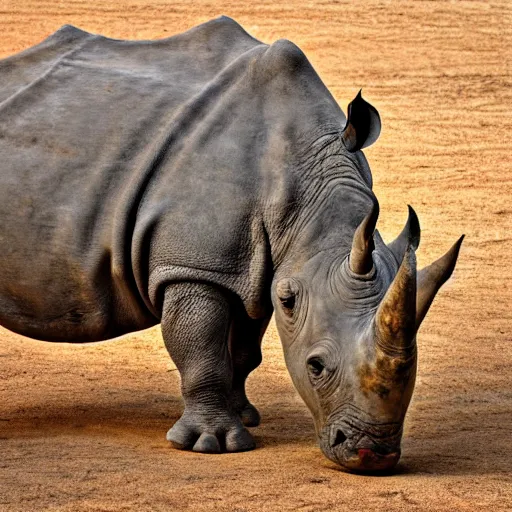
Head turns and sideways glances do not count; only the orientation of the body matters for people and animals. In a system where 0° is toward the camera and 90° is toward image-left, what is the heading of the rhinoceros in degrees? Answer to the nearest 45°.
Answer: approximately 315°
